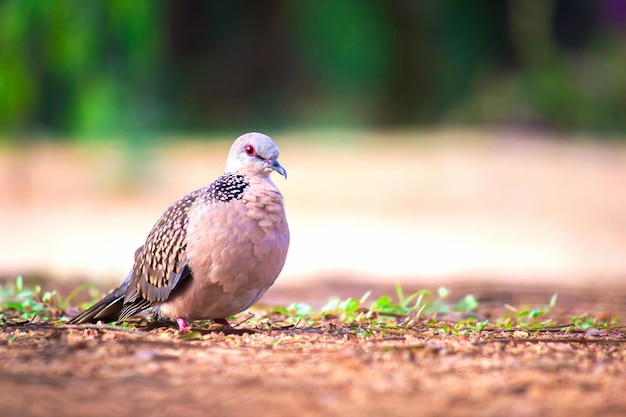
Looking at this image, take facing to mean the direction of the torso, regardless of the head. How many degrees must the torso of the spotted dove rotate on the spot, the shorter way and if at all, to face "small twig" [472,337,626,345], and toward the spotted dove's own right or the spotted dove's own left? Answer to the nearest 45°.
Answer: approximately 45° to the spotted dove's own left

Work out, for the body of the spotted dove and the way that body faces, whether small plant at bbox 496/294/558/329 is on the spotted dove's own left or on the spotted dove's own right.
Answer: on the spotted dove's own left

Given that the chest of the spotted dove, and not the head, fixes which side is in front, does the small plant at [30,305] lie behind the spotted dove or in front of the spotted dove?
behind

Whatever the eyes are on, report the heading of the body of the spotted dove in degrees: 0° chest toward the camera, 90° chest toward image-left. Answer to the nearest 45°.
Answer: approximately 315°

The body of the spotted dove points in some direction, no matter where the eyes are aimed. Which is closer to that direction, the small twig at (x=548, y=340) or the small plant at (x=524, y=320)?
the small twig

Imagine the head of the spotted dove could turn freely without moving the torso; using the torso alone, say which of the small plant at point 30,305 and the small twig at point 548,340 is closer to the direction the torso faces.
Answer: the small twig
